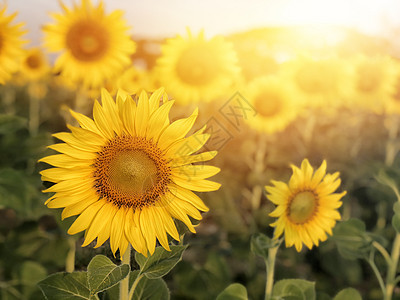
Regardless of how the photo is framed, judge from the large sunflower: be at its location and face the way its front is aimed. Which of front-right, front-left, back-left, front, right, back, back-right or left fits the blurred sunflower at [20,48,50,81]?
back

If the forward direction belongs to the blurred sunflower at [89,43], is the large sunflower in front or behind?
in front

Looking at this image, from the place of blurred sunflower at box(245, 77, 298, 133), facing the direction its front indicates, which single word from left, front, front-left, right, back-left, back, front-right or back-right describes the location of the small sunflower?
front

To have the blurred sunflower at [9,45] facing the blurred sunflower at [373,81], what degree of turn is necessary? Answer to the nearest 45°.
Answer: approximately 90° to its left

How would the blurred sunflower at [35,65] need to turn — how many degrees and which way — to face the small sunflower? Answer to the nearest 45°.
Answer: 0° — it already faces it

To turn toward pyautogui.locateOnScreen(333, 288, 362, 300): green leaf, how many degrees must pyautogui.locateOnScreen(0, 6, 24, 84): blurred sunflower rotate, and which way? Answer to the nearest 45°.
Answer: approximately 45° to its left

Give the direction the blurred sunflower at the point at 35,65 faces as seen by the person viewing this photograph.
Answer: facing the viewer

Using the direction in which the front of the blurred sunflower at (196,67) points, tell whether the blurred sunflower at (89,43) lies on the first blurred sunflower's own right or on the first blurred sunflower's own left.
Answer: on the first blurred sunflower's own right

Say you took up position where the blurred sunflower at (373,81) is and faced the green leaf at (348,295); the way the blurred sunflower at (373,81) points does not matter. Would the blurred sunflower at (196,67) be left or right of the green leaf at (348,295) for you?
right

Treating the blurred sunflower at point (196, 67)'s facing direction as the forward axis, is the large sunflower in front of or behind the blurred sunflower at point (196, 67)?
in front

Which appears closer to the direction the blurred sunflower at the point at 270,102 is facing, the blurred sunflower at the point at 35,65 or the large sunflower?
the large sunflower

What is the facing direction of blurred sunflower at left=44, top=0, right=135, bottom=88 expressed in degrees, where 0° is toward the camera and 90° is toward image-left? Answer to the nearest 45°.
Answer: approximately 0°

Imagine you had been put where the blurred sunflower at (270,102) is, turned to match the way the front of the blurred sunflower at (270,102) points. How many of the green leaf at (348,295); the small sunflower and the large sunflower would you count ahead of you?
3

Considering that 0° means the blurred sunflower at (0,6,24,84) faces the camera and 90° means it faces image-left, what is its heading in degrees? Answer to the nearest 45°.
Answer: approximately 0°

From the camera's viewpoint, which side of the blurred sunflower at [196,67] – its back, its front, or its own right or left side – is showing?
front

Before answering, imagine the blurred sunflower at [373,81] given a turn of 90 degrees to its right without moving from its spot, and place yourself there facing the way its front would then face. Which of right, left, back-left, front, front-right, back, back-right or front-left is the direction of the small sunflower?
left
